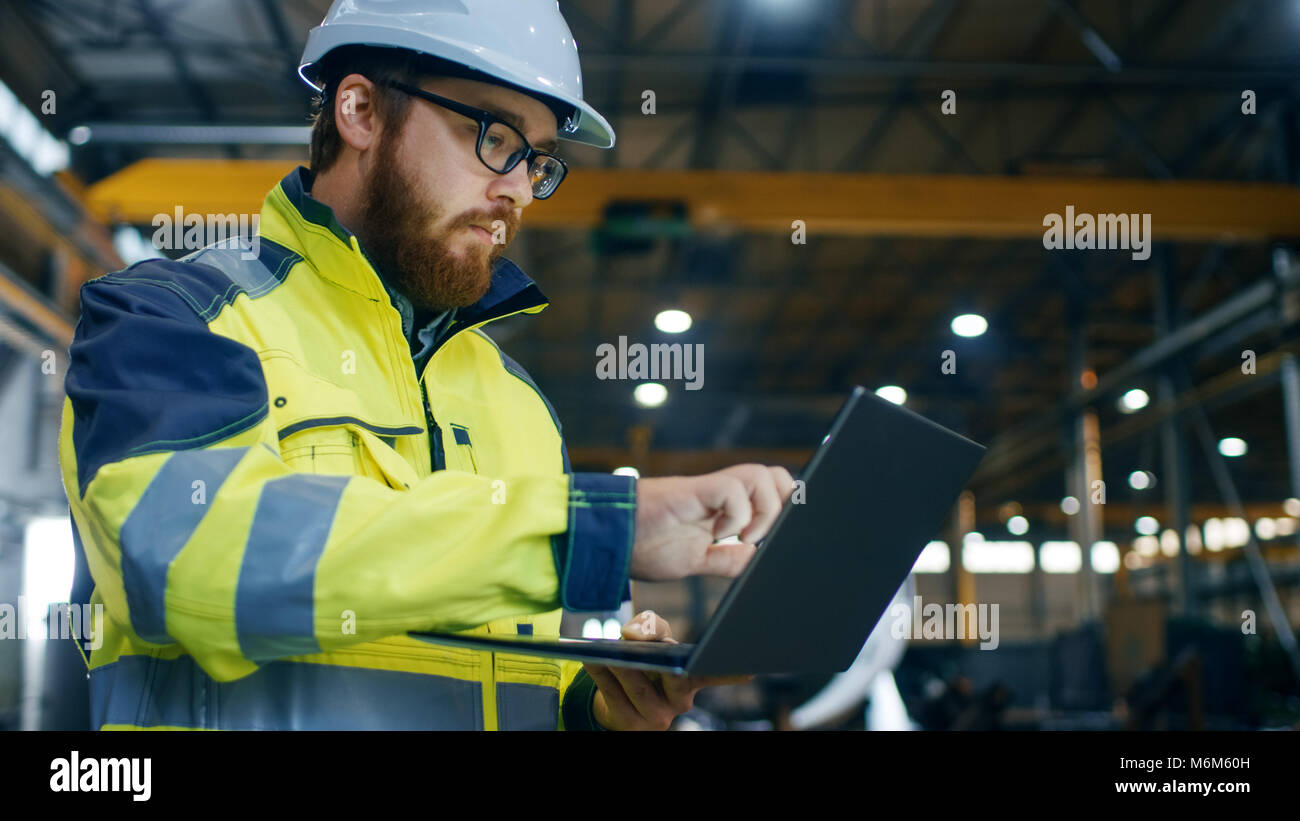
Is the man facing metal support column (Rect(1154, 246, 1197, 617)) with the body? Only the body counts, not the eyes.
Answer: no

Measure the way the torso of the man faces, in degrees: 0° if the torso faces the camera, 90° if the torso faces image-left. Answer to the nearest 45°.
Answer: approximately 315°
